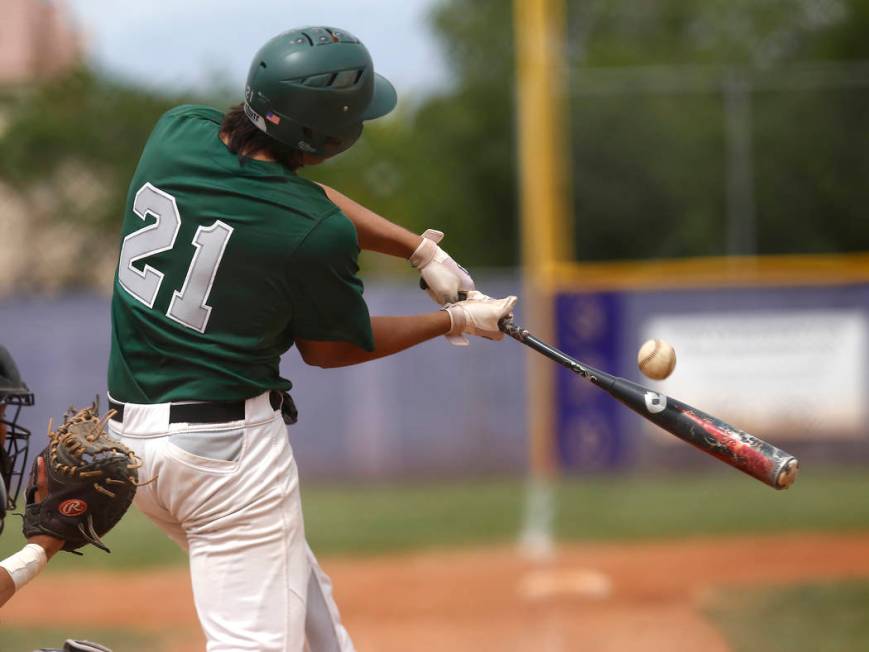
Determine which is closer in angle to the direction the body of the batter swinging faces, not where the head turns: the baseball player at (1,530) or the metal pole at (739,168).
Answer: the metal pole

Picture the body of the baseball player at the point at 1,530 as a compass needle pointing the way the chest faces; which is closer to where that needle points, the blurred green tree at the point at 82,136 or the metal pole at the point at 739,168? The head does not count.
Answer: the metal pole

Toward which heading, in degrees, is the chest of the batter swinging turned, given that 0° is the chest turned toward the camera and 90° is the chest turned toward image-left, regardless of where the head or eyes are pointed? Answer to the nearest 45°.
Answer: approximately 225°

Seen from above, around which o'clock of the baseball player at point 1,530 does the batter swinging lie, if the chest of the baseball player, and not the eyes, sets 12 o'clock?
The batter swinging is roughly at 1 o'clock from the baseball player.

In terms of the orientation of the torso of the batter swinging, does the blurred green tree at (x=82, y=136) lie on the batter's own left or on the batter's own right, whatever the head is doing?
on the batter's own left

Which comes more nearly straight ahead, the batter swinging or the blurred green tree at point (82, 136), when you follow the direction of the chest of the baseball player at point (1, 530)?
the batter swinging

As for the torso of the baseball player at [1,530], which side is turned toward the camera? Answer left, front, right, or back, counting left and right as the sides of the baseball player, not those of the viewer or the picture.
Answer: right

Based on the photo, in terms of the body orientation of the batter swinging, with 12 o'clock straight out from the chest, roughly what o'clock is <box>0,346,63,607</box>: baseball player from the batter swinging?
The baseball player is roughly at 8 o'clock from the batter swinging.
